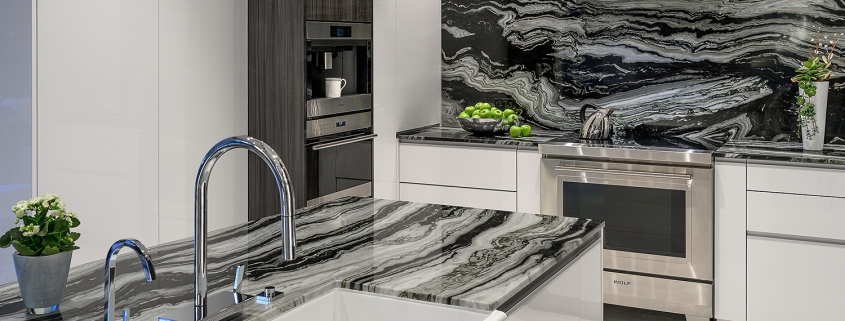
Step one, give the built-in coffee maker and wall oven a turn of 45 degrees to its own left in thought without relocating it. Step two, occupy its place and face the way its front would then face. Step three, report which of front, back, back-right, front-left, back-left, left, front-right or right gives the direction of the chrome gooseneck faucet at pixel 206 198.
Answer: right

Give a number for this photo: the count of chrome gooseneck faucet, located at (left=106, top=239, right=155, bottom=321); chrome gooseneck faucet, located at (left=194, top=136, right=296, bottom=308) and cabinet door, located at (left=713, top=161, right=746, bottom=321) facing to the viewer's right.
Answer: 2

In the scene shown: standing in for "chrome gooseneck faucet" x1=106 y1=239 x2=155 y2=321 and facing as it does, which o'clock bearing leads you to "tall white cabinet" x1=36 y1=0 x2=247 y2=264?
The tall white cabinet is roughly at 9 o'clock from the chrome gooseneck faucet.

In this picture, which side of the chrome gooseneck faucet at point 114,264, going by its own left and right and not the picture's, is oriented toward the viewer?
right

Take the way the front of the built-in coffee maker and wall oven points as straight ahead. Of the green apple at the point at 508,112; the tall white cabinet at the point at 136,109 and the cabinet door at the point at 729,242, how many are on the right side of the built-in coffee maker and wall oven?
1

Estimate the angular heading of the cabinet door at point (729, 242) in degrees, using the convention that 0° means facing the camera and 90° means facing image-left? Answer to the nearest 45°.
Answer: approximately 0°

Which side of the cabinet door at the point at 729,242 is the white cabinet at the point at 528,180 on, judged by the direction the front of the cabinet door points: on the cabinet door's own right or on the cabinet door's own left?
on the cabinet door's own right

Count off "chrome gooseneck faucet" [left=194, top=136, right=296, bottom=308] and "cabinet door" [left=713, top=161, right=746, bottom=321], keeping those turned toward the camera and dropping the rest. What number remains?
1

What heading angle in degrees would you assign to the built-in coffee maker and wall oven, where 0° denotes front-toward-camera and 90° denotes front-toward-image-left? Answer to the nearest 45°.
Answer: approximately 315°

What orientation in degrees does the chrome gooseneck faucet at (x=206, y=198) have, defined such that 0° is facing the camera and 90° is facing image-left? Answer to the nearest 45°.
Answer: approximately 270°

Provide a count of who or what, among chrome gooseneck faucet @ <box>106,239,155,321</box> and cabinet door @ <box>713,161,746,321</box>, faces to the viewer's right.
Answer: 1
